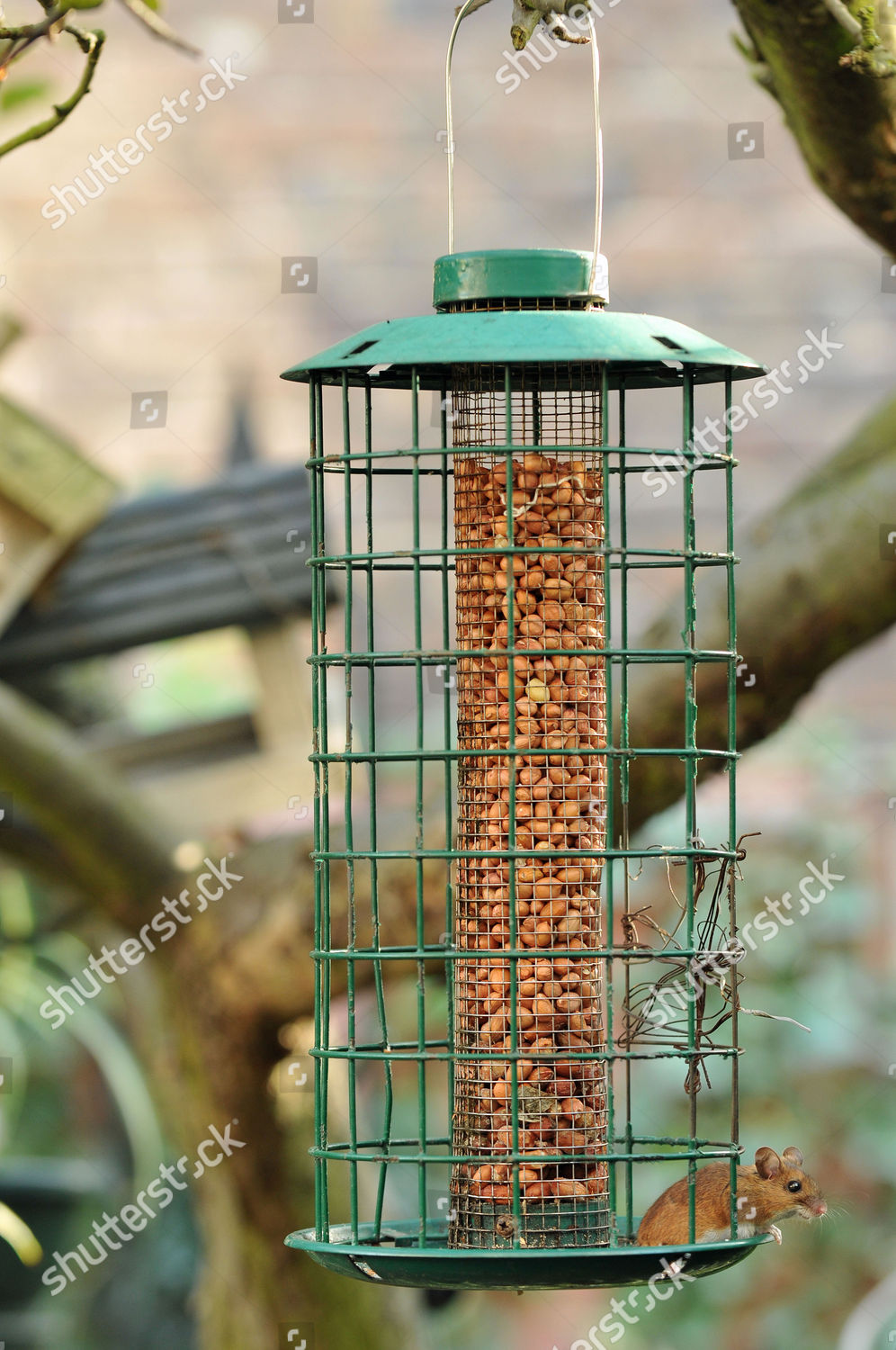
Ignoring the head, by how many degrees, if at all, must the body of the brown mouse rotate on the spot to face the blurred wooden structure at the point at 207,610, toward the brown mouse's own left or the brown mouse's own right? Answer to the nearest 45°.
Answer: approximately 135° to the brown mouse's own left

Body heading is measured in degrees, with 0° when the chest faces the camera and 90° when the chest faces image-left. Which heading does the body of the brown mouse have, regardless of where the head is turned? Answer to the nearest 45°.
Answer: approximately 270°

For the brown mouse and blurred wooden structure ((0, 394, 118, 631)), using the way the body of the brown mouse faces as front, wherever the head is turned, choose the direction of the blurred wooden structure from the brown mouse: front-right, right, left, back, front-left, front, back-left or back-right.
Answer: back-left
